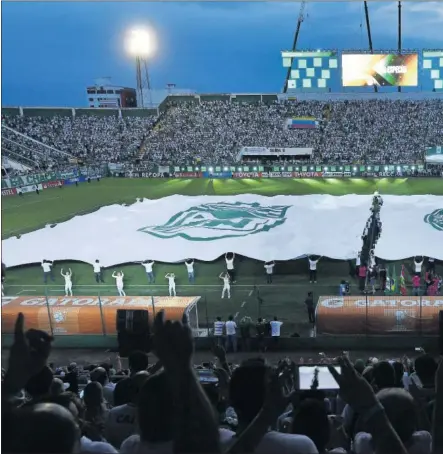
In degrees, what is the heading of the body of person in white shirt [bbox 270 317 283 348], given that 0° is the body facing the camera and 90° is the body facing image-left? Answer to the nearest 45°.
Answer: approximately 180°

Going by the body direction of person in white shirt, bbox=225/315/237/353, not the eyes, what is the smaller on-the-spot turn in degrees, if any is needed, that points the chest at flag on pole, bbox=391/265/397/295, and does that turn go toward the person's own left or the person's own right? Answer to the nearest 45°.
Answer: approximately 45° to the person's own right

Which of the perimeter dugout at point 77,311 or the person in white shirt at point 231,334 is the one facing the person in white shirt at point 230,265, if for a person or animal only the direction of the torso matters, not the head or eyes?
the person in white shirt at point 231,334

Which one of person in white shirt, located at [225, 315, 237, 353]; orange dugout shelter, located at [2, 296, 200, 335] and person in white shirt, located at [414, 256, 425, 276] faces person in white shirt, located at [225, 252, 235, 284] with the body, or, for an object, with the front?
person in white shirt, located at [225, 315, 237, 353]
